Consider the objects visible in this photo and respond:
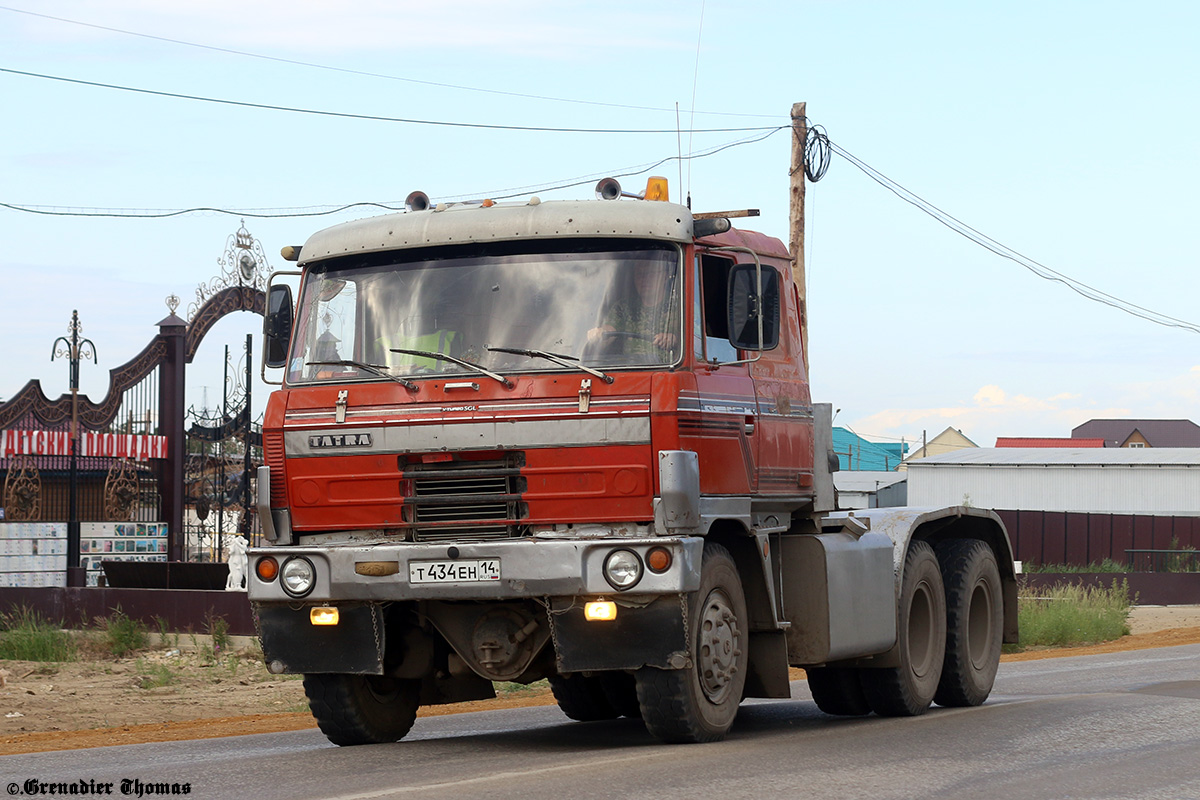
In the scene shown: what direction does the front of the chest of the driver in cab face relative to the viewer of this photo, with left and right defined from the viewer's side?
facing the viewer and to the left of the viewer

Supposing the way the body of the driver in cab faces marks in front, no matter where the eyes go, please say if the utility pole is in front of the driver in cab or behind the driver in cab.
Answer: behind

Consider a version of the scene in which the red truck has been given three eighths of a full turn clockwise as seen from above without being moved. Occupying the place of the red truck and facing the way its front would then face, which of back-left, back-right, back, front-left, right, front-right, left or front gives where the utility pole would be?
front

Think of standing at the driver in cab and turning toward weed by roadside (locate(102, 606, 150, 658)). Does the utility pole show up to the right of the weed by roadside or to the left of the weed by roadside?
right

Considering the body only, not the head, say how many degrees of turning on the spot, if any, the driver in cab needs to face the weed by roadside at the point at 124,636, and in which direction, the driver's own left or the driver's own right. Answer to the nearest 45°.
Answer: approximately 90° to the driver's own right

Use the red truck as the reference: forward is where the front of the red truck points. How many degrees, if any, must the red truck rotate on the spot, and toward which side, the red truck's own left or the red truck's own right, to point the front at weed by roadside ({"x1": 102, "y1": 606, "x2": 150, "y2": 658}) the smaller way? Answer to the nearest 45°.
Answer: approximately 90° to the red truck's own right
